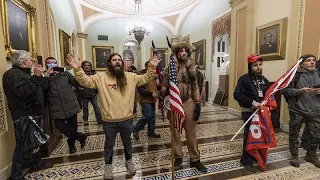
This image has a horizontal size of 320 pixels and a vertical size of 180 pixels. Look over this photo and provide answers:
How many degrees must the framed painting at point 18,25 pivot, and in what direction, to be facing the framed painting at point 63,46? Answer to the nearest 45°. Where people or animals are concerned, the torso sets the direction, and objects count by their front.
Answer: approximately 135° to its left

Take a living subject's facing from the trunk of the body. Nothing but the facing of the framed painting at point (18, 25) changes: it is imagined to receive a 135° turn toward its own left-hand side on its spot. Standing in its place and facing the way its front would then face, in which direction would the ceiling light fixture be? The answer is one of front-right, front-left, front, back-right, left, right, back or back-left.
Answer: front-right

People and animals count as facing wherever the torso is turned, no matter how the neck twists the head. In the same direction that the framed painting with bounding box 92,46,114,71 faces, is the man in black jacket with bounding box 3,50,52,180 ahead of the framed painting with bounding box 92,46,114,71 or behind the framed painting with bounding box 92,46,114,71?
ahead

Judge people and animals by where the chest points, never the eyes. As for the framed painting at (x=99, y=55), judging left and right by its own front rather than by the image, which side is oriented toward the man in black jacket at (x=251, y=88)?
front

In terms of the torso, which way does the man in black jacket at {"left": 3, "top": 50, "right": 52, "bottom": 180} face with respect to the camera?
to the viewer's right

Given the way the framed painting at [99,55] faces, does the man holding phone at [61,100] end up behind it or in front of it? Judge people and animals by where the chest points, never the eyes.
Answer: in front

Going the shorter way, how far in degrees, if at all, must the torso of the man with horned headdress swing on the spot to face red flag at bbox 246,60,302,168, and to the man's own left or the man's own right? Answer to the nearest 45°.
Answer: approximately 90° to the man's own left

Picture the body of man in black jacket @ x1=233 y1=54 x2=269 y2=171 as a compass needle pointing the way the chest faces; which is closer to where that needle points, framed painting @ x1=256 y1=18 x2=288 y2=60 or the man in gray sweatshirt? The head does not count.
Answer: the man in gray sweatshirt

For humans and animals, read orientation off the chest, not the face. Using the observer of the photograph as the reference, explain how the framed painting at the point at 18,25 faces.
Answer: facing the viewer and to the right of the viewer
